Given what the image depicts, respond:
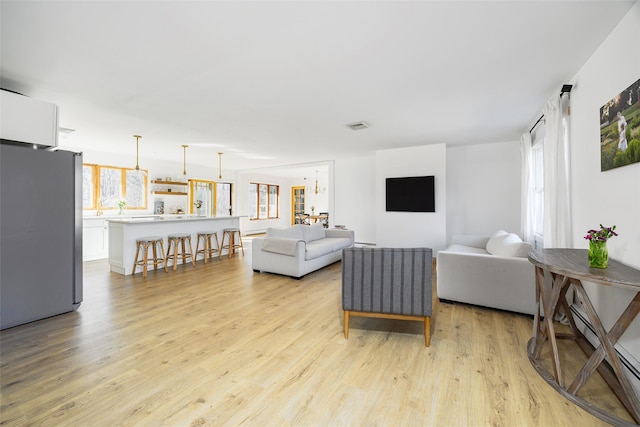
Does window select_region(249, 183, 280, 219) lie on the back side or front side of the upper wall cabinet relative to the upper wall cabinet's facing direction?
on the front side

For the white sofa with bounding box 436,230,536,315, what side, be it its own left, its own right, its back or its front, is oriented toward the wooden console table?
left

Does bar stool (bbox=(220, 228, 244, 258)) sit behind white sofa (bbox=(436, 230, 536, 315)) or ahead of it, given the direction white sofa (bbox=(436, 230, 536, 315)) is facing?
ahead

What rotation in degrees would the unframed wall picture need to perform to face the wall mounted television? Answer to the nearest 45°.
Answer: approximately 90° to its right

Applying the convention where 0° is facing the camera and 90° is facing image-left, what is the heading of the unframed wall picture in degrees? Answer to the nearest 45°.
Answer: approximately 45°

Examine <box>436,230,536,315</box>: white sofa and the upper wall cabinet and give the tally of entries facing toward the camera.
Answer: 0

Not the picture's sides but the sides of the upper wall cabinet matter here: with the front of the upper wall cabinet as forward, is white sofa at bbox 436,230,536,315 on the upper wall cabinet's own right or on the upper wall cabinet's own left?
on the upper wall cabinet's own right

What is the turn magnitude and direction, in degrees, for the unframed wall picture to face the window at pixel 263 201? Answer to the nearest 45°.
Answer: approximately 45° to its right

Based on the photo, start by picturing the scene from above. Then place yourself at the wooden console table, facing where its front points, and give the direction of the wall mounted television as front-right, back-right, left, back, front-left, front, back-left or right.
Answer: right

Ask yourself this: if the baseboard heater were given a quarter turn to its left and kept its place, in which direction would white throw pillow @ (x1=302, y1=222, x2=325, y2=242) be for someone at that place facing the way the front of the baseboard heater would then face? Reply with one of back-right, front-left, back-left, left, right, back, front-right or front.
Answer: back-right
